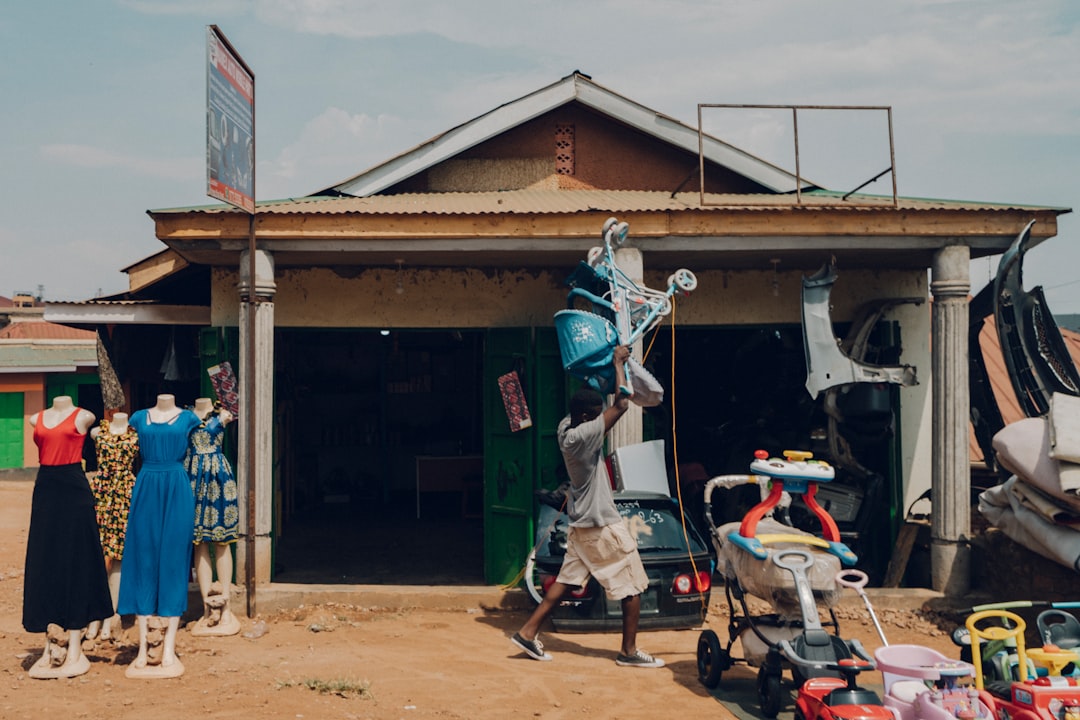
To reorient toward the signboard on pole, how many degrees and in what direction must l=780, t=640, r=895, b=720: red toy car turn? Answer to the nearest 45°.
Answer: approximately 135° to its right

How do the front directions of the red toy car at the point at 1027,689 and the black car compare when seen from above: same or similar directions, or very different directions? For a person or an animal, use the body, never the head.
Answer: very different directions

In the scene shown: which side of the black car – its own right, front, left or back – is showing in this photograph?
back

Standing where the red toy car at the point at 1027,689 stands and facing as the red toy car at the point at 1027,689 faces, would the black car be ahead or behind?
behind

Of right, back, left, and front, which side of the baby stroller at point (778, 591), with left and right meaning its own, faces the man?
back

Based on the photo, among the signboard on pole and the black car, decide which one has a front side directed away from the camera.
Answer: the black car

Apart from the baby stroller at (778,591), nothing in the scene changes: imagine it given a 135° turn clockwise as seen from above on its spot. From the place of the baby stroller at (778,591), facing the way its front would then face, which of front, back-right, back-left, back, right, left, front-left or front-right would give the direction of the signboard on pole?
front

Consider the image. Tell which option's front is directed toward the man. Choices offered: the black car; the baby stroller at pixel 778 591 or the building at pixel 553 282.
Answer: the building
